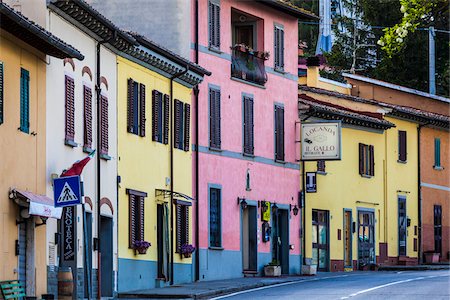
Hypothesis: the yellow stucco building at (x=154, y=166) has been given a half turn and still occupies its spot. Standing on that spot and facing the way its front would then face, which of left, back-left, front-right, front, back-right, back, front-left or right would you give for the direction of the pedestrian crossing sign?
back-left

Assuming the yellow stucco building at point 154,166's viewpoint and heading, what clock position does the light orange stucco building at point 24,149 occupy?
the light orange stucco building at point 24,149 is roughly at 2 o'clock from the yellow stucco building at point 154,166.

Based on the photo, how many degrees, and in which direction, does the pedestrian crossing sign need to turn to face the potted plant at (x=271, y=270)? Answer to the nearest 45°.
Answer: approximately 180°

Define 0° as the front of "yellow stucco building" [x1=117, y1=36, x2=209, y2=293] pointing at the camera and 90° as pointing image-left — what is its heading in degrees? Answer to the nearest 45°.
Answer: approximately 315°

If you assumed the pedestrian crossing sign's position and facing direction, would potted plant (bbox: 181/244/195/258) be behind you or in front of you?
behind

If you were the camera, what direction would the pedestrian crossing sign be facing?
facing the viewer
